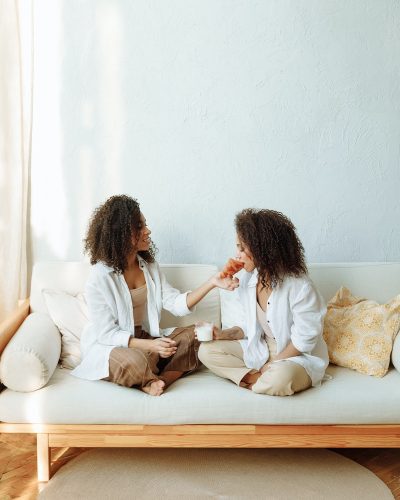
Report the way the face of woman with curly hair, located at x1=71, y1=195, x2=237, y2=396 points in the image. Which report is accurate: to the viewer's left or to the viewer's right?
to the viewer's right

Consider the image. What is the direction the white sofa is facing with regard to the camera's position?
facing the viewer

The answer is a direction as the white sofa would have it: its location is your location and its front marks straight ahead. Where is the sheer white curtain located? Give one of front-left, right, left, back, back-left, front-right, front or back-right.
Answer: back-right

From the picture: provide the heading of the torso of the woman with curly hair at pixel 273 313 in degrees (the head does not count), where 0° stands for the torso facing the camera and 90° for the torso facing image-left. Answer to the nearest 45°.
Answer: approximately 45°

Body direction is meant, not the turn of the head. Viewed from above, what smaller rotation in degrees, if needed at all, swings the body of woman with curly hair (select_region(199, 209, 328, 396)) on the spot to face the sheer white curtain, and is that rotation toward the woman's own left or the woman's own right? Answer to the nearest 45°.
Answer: approximately 45° to the woman's own right

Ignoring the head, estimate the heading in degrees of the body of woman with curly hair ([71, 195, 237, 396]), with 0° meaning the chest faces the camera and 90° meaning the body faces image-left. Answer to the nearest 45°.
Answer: approximately 315°

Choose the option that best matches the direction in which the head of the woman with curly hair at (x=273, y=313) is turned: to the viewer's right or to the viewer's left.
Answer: to the viewer's left
